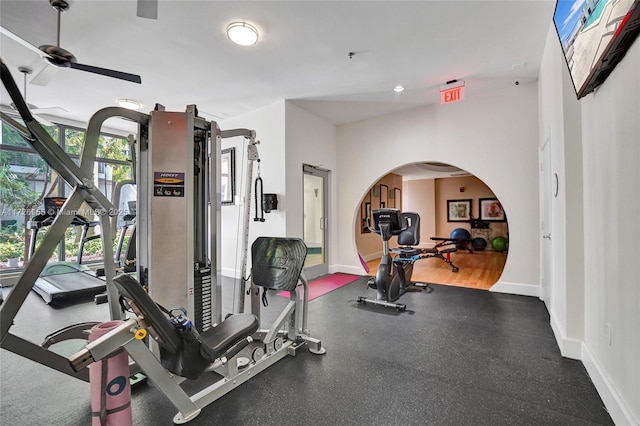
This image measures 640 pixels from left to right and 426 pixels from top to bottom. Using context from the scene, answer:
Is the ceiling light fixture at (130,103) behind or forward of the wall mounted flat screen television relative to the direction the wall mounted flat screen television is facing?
forward

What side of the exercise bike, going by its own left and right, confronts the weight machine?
front

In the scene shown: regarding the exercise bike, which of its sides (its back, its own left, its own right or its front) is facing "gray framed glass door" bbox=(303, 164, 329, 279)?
right

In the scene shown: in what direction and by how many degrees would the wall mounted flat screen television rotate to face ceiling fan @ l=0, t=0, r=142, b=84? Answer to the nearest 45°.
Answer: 0° — it already faces it

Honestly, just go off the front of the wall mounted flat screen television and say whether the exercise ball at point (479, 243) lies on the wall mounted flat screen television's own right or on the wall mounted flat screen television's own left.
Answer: on the wall mounted flat screen television's own right

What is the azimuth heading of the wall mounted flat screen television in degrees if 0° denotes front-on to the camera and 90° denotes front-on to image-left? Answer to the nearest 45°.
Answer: approximately 45°

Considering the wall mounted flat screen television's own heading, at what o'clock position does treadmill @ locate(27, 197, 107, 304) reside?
The treadmill is roughly at 1 o'clock from the wall mounted flat screen television.

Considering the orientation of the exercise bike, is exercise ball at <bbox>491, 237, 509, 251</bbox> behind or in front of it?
behind

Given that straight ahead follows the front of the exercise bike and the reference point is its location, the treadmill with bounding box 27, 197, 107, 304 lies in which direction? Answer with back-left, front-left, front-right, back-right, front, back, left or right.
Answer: front-right

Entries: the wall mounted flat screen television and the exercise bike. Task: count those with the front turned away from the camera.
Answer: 0

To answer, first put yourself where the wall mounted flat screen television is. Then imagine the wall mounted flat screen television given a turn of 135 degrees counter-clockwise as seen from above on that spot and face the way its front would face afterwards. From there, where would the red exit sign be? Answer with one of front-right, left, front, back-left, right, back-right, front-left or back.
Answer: back-left
